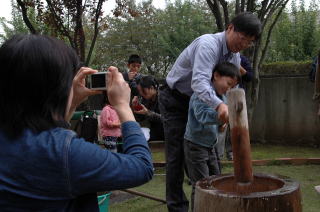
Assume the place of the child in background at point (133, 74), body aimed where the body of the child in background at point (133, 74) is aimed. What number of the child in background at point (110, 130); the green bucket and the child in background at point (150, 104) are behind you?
0

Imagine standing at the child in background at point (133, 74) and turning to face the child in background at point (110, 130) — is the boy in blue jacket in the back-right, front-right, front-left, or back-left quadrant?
front-left

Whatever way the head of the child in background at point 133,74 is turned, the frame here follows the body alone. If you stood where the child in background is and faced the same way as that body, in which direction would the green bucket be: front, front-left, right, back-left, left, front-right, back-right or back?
front

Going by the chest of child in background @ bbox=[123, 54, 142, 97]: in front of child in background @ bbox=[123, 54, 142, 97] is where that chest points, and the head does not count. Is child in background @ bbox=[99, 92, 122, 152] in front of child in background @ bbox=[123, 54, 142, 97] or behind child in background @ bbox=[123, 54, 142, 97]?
in front

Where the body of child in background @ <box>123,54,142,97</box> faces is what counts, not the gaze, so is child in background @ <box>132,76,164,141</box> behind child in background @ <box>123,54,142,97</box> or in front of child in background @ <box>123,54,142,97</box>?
in front

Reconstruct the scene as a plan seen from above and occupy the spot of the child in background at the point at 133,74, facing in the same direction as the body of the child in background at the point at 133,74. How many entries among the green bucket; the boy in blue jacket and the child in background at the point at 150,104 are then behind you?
0

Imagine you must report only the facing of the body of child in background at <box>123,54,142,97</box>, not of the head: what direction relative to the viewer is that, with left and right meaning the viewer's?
facing the viewer

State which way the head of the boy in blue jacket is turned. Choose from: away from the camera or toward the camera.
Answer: toward the camera

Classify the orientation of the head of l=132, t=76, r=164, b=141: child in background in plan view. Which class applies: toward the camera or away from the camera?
toward the camera

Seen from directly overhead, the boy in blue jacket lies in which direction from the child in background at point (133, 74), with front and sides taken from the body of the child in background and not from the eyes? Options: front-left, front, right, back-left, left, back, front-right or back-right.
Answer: front
